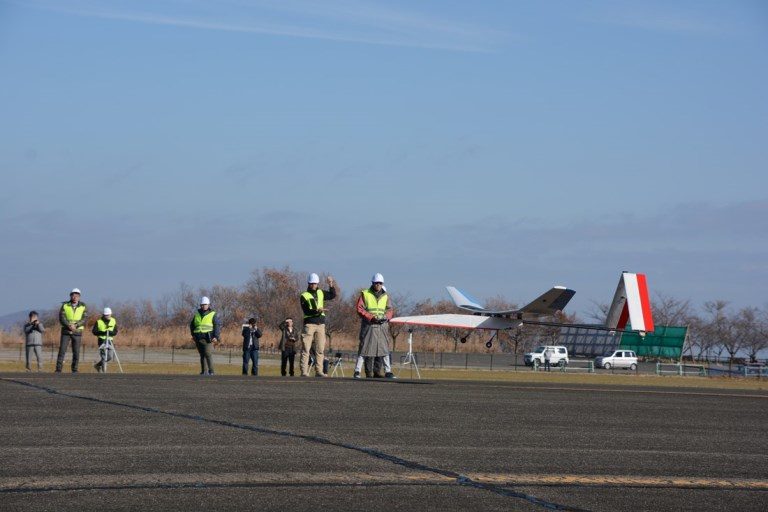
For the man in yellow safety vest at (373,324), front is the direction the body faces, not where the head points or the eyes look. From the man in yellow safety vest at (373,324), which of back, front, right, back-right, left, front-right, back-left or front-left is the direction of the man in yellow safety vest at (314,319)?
back-right

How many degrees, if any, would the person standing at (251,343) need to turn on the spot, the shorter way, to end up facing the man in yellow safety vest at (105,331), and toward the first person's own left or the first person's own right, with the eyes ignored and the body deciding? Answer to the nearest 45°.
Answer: approximately 45° to the first person's own right

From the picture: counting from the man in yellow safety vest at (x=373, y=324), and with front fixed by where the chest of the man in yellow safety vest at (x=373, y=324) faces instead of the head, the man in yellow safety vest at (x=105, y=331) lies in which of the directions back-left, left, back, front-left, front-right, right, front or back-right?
back-right

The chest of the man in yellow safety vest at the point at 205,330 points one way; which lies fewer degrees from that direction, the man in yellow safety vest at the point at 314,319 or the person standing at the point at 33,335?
the man in yellow safety vest

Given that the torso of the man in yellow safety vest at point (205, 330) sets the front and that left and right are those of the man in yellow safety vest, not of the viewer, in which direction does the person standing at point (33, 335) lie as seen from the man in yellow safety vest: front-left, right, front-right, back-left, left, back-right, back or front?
back-right

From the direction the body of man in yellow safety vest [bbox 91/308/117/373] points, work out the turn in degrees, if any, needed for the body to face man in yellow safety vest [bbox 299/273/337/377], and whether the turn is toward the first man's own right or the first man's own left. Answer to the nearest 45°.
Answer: approximately 45° to the first man's own left
